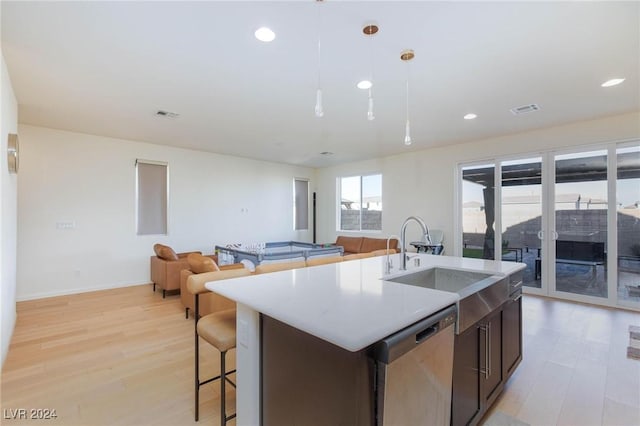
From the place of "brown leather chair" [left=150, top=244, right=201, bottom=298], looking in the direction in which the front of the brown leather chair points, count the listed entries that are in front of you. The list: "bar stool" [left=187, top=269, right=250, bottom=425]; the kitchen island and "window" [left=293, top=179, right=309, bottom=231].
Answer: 1

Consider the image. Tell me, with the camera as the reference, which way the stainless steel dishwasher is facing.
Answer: facing the viewer and to the right of the viewer

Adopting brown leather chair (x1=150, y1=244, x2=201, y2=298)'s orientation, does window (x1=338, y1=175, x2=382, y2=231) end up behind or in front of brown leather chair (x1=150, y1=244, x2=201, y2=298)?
in front

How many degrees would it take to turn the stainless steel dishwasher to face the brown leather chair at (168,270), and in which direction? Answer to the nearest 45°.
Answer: approximately 180°

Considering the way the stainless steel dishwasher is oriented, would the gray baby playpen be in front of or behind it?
behind

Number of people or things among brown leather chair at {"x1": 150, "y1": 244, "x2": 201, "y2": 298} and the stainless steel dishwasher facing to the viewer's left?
0

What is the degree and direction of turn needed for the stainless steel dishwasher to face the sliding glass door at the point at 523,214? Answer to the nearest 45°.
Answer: approximately 135° to its left

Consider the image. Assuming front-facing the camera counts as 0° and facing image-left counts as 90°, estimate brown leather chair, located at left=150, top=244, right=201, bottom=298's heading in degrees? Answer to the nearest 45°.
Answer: approximately 225°

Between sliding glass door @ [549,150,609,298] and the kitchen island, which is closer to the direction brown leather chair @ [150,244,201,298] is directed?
the sliding glass door

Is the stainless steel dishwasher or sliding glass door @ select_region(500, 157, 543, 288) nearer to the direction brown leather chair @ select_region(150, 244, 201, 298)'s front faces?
the sliding glass door

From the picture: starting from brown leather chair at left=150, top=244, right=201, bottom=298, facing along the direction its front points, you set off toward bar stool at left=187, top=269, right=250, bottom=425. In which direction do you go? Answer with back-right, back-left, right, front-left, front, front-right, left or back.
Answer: back-right

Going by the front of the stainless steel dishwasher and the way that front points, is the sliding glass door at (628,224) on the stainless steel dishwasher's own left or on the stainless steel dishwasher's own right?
on the stainless steel dishwasher's own left

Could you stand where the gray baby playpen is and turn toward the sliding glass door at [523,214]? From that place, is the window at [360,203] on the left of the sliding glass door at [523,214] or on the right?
left

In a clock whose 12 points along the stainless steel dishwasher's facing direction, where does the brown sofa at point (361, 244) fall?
The brown sofa is roughly at 7 o'clock from the stainless steel dishwasher.

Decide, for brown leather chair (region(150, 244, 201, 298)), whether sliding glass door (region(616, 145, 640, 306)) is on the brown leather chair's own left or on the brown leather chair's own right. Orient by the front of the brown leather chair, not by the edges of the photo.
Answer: on the brown leather chair's own right
